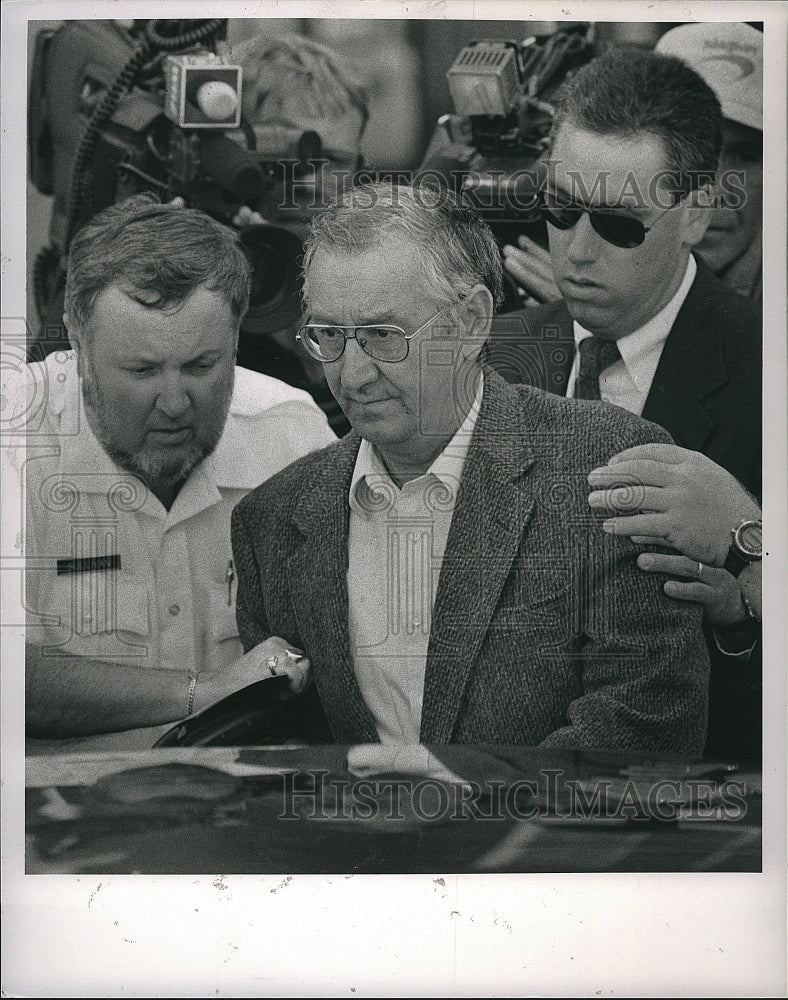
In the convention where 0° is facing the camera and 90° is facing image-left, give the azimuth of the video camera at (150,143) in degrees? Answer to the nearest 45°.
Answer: approximately 315°

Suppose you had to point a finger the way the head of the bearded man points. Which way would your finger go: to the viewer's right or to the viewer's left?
to the viewer's right

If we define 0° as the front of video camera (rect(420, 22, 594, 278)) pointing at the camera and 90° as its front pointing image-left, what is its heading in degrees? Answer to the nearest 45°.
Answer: approximately 45°

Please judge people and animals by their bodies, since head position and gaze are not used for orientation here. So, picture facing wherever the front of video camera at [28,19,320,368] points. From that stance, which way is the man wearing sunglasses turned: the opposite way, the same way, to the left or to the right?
to the right

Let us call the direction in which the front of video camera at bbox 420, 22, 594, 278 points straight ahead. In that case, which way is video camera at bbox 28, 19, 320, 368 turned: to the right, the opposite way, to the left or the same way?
to the left

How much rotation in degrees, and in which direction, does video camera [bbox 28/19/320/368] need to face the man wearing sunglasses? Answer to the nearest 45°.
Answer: approximately 45° to its left

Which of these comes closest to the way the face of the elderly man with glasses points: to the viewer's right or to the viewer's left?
to the viewer's left

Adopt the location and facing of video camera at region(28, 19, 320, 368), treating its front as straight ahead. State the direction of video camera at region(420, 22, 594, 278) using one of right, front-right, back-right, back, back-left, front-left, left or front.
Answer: front-left
